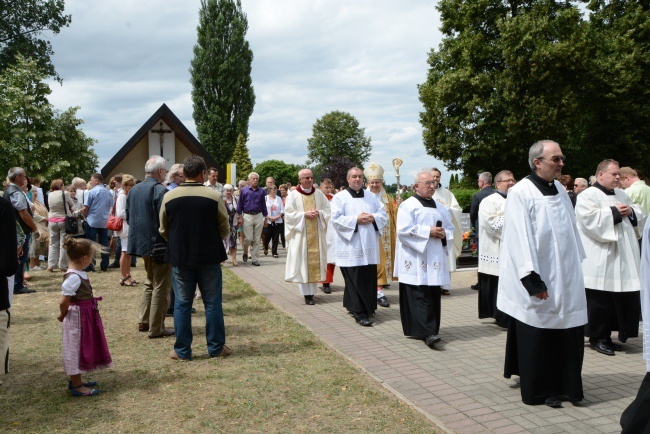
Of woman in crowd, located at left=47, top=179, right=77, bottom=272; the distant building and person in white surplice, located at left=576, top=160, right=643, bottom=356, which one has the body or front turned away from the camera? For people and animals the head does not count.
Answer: the woman in crowd

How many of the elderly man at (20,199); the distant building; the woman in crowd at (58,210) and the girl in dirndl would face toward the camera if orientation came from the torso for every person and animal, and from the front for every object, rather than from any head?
1

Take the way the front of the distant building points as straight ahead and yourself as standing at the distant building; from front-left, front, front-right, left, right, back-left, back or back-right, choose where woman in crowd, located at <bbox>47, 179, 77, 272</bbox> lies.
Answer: front

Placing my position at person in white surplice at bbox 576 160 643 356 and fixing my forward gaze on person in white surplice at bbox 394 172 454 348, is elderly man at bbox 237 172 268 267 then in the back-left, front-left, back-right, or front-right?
front-right

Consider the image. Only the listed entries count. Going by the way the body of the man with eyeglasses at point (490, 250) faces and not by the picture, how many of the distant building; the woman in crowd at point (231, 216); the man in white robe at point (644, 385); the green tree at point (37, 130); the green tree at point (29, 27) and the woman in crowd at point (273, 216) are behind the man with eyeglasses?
5

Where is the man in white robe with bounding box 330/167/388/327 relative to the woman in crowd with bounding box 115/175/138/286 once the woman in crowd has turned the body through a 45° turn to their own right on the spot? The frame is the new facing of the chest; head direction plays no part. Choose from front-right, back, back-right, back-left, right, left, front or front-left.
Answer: front

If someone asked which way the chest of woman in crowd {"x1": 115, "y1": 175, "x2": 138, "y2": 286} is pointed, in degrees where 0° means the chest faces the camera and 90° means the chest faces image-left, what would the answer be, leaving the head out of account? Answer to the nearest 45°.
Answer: approximately 270°

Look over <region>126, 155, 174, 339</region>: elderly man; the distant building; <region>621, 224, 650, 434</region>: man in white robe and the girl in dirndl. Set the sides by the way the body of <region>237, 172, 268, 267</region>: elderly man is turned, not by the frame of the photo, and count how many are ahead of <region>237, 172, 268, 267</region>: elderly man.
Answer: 3

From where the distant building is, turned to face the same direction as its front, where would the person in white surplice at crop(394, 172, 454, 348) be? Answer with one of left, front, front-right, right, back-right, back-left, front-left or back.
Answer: front

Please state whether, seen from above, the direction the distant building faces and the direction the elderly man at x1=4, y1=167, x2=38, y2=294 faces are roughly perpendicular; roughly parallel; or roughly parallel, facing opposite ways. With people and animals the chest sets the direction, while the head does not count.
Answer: roughly perpendicular

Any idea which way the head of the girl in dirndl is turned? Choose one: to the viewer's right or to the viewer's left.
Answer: to the viewer's right

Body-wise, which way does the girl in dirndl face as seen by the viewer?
to the viewer's right

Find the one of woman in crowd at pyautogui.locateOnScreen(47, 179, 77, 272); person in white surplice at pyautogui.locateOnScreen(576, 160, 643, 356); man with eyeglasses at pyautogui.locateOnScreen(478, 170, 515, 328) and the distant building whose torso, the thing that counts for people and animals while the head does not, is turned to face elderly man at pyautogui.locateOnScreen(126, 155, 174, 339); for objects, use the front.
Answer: the distant building

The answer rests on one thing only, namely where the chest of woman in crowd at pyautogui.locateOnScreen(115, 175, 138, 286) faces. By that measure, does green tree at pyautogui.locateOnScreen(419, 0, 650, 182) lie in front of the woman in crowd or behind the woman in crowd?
in front

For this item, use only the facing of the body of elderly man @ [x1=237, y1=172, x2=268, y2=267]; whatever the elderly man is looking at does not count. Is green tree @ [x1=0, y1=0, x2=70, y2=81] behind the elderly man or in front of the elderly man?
behind

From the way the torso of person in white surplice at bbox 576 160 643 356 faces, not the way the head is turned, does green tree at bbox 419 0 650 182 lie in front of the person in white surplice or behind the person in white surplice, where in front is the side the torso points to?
behind
